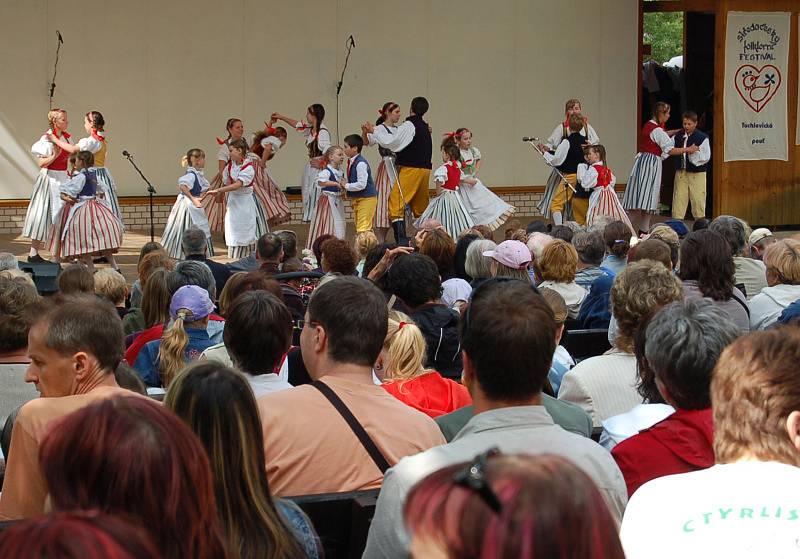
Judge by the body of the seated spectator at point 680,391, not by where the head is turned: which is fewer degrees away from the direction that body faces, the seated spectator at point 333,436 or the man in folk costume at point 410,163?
the man in folk costume

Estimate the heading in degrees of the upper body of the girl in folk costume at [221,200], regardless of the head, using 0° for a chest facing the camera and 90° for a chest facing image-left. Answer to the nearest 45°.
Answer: approximately 315°

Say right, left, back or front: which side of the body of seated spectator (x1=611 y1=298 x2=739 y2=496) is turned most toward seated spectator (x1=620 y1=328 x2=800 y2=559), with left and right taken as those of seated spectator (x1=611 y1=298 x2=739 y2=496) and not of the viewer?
back

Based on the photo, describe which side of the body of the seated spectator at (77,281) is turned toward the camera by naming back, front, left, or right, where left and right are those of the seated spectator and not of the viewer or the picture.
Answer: back

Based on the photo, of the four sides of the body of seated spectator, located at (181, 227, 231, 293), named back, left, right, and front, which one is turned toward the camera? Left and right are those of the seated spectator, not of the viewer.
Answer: back

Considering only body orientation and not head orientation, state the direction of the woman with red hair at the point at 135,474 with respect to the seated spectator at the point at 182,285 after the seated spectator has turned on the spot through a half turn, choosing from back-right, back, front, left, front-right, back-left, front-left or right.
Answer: front

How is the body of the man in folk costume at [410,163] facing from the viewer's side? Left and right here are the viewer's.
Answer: facing away from the viewer and to the left of the viewer

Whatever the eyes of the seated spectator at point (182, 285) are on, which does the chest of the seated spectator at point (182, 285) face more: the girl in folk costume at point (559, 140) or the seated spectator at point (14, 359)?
the girl in folk costume

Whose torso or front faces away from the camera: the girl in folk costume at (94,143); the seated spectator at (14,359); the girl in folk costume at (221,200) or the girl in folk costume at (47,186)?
the seated spectator

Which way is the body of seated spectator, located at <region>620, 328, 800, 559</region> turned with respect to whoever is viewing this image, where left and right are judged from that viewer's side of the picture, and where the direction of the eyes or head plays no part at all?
facing away from the viewer

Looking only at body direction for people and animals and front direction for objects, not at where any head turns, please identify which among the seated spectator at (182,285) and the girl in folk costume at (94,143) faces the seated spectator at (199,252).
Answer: the seated spectator at (182,285)

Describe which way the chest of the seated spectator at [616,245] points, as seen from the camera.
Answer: away from the camera

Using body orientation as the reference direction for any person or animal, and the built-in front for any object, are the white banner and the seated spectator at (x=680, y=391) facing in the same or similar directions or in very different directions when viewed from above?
very different directions

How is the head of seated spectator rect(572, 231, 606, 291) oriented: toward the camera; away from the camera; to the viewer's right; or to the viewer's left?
away from the camera
